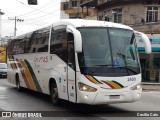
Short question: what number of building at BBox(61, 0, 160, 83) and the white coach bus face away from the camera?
0

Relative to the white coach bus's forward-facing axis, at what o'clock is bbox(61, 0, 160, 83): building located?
The building is roughly at 8 o'clock from the white coach bus.

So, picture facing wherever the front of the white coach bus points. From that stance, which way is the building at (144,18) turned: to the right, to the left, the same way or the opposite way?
to the right

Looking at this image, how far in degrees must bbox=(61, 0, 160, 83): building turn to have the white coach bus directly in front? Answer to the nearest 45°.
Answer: approximately 45° to its left

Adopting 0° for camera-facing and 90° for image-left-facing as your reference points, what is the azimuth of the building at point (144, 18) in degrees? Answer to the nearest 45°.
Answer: approximately 45°

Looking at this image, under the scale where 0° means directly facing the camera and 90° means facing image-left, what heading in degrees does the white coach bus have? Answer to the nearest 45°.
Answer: approximately 315°
